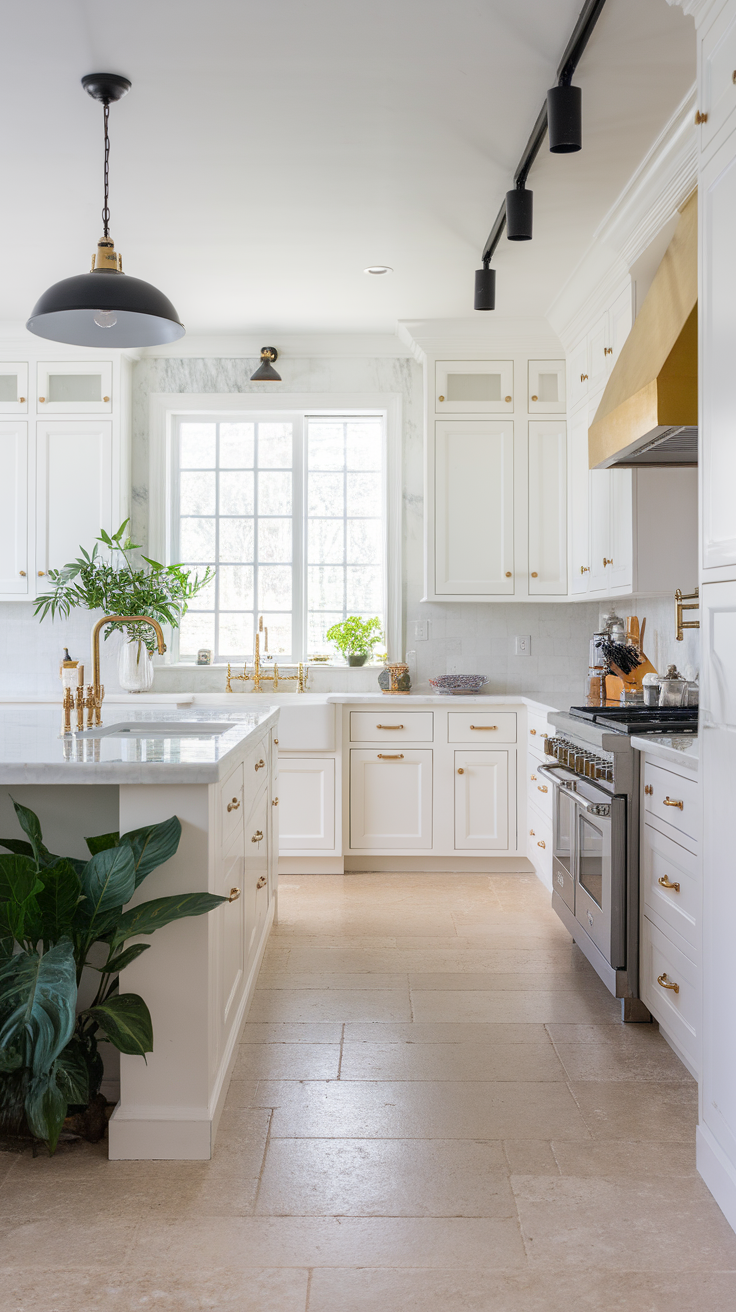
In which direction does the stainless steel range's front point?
to the viewer's left

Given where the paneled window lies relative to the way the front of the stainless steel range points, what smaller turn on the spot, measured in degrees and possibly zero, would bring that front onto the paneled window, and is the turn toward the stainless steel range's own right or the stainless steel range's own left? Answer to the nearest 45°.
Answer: approximately 45° to the stainless steel range's own right

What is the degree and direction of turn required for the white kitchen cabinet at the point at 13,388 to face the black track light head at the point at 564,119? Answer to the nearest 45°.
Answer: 0° — it already faces it

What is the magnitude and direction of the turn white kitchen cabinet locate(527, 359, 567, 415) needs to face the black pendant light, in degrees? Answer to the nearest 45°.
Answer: approximately 45° to its right

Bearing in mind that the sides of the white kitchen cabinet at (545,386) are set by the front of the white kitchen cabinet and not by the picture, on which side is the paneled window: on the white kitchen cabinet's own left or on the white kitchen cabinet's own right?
on the white kitchen cabinet's own right

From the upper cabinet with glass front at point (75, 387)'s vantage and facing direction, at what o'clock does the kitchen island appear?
The kitchen island is roughly at 12 o'clock from the upper cabinet with glass front.

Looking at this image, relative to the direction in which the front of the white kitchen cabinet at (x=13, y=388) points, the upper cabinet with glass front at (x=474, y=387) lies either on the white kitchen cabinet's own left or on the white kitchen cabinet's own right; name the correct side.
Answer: on the white kitchen cabinet's own left

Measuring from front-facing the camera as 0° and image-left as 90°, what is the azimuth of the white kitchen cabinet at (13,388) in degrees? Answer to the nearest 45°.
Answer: approximately 0°

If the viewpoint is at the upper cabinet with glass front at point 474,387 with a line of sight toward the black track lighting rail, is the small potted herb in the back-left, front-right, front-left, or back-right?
back-right
